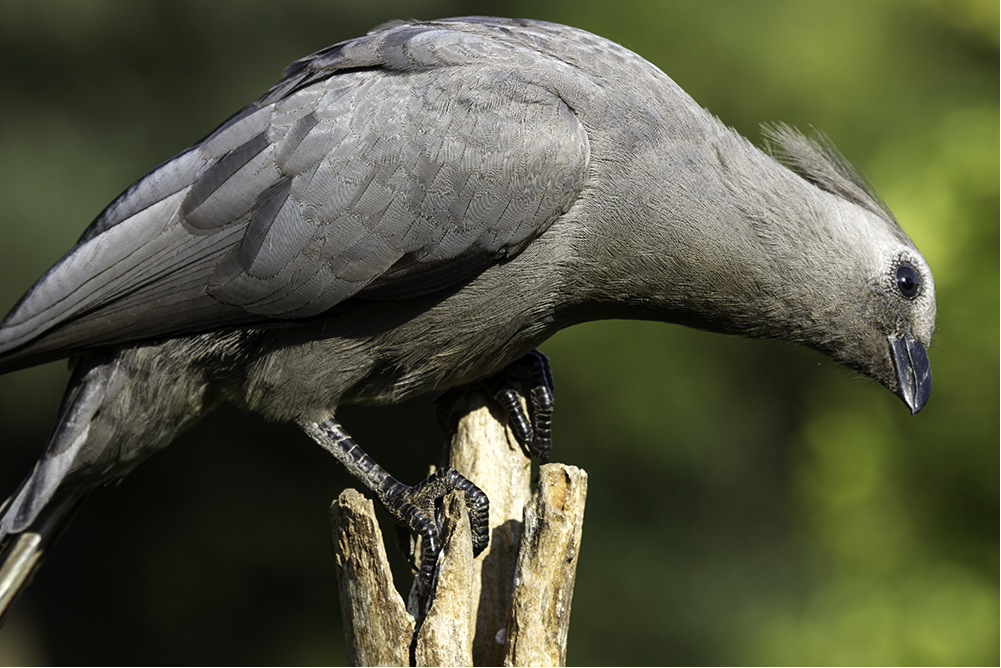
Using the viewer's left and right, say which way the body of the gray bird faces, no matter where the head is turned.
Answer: facing to the right of the viewer
